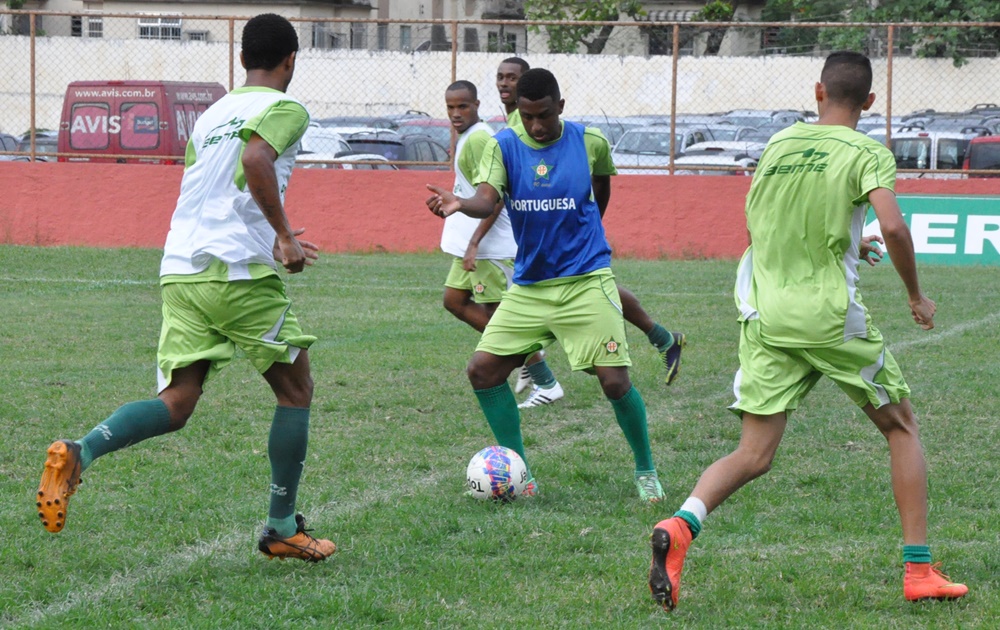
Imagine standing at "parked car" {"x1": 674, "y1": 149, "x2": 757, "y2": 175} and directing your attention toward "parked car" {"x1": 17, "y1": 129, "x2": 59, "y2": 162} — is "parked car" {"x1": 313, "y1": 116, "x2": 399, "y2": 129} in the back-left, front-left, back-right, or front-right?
front-right

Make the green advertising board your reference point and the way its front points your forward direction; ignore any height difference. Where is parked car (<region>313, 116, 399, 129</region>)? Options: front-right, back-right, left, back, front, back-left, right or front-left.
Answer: back-right

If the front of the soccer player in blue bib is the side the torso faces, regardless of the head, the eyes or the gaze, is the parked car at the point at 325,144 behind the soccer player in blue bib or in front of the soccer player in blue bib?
behind

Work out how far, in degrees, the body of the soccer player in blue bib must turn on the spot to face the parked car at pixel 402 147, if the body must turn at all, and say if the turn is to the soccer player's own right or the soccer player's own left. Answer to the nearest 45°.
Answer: approximately 180°

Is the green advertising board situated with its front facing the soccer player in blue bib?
yes

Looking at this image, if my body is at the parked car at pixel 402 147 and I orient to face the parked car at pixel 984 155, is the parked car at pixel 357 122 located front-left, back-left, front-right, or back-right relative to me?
back-left

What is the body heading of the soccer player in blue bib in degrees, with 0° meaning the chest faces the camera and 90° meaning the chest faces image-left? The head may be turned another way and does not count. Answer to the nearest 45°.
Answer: approximately 0°

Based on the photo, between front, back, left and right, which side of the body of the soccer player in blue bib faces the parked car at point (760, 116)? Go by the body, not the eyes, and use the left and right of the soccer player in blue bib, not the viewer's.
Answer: back

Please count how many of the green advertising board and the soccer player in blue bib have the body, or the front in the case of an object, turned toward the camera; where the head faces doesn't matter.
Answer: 2

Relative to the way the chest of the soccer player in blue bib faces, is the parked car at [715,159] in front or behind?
behind

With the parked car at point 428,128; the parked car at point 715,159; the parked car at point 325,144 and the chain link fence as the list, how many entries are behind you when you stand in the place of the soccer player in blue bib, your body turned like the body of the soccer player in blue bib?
4
